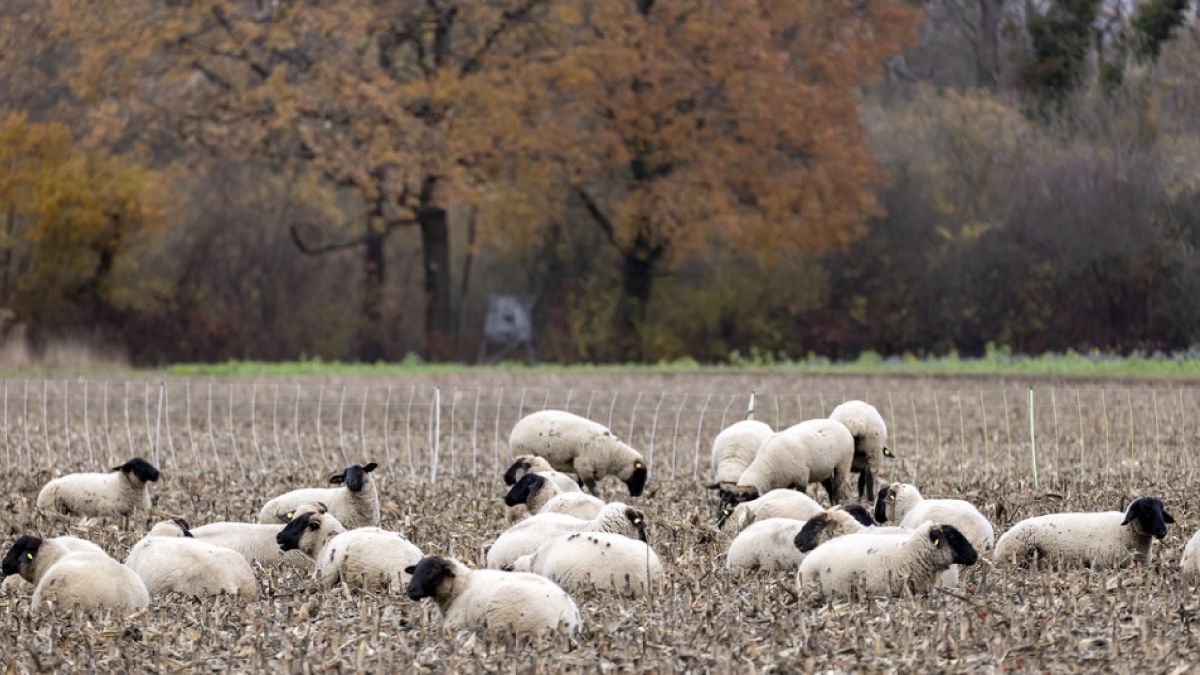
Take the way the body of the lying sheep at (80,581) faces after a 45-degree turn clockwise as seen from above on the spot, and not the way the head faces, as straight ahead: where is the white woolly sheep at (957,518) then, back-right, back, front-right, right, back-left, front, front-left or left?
back-right

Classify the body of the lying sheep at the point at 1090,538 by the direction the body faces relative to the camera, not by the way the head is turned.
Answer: to the viewer's right

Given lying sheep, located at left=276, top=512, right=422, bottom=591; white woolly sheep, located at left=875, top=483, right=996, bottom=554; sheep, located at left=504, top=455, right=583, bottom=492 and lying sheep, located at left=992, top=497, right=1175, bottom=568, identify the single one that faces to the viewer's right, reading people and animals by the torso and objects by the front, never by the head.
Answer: lying sheep, located at left=992, top=497, right=1175, bottom=568

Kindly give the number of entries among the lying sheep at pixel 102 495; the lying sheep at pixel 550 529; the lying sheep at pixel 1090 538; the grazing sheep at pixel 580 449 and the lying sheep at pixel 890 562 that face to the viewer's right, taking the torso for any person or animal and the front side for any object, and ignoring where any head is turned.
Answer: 5

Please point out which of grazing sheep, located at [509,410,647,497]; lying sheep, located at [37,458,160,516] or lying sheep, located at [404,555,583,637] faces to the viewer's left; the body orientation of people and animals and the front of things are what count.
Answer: lying sheep, located at [404,555,583,637]

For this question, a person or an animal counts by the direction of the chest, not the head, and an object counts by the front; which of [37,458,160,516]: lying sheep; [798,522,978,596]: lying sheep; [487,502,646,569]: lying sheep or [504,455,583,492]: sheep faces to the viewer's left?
the sheep

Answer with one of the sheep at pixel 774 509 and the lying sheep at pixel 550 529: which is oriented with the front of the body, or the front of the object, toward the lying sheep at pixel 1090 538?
the lying sheep at pixel 550 529

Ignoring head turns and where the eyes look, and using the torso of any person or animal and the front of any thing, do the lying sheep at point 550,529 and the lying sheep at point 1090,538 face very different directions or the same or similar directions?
same or similar directions

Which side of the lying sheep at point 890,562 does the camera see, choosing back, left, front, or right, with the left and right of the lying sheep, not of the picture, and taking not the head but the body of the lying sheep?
right

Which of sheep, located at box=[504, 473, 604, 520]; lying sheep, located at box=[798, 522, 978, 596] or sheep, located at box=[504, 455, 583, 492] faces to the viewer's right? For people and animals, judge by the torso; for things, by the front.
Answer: the lying sheep

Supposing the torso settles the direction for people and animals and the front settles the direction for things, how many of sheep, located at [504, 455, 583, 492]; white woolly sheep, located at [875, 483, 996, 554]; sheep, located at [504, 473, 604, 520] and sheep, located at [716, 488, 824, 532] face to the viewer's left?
4

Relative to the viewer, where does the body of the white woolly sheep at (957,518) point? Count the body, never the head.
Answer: to the viewer's left

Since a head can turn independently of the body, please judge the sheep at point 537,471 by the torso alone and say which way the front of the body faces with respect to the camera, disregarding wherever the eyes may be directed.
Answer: to the viewer's left

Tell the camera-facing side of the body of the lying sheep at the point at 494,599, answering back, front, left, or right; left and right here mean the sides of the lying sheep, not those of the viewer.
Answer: left

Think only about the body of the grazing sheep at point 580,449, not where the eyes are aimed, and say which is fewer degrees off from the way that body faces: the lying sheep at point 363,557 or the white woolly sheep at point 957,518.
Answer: the white woolly sheep

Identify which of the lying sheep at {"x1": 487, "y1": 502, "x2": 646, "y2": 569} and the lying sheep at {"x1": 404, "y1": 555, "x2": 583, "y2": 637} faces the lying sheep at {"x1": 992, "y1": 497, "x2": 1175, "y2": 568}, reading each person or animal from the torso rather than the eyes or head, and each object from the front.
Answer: the lying sheep at {"x1": 487, "y1": 502, "x2": 646, "y2": 569}

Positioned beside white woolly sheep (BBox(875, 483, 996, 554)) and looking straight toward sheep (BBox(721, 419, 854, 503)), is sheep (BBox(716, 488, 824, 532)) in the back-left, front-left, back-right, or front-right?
front-left

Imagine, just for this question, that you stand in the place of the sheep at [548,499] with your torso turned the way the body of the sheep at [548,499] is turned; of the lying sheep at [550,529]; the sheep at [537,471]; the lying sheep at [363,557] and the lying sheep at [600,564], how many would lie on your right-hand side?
1

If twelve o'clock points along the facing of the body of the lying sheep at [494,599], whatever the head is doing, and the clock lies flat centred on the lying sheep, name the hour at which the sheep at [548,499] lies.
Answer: The sheep is roughly at 3 o'clock from the lying sheep.

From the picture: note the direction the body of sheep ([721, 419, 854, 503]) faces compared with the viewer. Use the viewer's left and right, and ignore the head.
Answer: facing to the left of the viewer

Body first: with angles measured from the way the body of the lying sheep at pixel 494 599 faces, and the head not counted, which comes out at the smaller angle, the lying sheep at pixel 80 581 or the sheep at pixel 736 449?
the lying sheep
